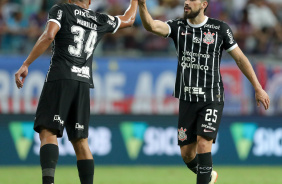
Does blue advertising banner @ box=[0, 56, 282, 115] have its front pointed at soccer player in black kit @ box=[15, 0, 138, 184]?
yes

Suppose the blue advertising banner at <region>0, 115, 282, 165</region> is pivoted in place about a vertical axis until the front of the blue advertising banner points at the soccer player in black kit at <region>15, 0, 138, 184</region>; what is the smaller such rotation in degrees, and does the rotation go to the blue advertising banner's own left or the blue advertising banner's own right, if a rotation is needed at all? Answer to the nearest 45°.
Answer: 0° — it already faces them

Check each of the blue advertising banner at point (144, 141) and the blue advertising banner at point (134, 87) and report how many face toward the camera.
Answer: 2

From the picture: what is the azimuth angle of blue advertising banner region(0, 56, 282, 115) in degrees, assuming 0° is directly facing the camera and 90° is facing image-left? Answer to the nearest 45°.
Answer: approximately 0°
